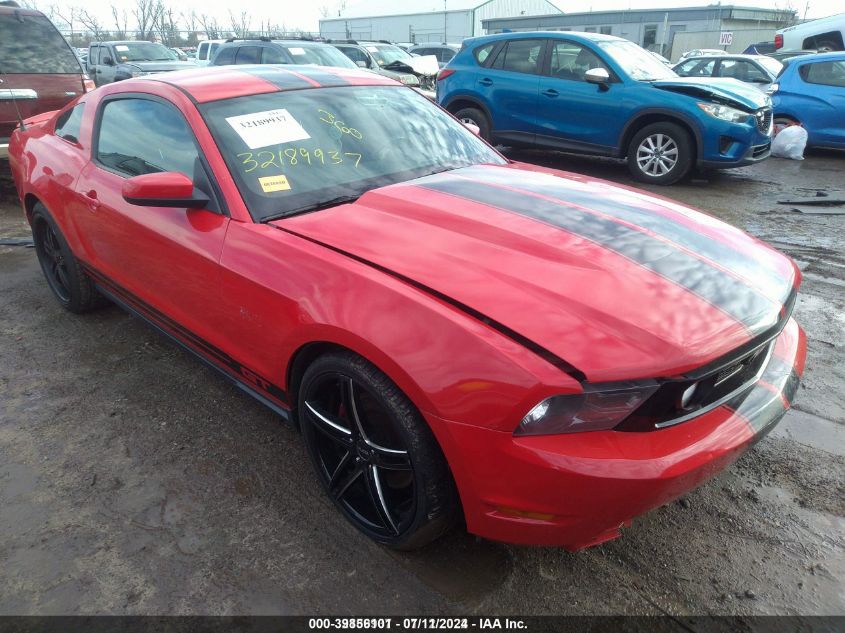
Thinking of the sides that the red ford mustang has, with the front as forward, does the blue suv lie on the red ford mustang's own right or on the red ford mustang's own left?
on the red ford mustang's own left

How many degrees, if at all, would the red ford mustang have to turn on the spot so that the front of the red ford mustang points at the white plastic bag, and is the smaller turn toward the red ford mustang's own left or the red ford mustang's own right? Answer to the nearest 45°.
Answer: approximately 90° to the red ford mustang's own left

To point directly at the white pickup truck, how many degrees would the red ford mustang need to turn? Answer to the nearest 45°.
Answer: approximately 90° to its left

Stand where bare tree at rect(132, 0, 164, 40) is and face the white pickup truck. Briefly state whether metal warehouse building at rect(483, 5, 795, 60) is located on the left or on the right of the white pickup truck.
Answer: left

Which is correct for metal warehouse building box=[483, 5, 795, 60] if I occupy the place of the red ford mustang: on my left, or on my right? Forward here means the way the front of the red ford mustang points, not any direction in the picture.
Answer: on my left

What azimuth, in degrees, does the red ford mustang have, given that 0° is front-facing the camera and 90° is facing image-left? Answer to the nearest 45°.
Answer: approximately 315°

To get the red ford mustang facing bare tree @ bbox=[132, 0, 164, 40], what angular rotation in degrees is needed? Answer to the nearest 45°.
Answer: approximately 135° to its left

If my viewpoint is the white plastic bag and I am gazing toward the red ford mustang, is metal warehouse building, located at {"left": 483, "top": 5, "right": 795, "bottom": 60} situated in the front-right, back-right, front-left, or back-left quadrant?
back-right
